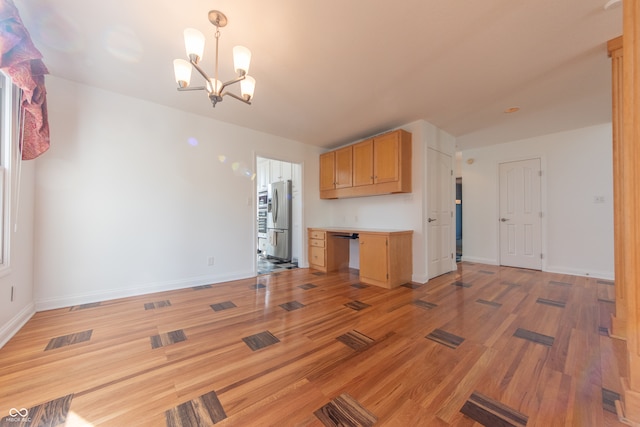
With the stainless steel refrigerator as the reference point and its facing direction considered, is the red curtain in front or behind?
in front

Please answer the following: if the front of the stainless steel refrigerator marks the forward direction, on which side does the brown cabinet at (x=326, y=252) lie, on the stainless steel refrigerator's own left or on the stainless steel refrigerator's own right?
on the stainless steel refrigerator's own left

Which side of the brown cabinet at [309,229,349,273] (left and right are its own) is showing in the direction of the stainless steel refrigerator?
right

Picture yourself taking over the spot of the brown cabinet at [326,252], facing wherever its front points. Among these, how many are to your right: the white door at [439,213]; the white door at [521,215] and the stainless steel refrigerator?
1

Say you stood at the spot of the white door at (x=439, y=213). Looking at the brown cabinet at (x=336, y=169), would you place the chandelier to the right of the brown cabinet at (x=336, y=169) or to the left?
left

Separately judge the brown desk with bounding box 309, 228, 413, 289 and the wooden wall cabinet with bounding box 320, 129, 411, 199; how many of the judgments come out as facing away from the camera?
0

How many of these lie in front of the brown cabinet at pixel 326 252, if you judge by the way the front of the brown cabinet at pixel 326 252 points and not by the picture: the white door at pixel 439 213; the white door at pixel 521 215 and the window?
1

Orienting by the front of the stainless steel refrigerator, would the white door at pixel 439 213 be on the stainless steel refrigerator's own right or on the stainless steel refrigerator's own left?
on the stainless steel refrigerator's own left

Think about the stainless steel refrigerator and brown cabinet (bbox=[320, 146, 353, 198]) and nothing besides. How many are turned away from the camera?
0

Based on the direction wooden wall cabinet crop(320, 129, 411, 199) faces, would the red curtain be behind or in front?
in front

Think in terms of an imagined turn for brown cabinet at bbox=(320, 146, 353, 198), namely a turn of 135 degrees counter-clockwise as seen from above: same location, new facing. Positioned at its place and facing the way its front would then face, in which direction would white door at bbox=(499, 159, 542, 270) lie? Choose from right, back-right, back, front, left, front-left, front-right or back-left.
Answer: front
